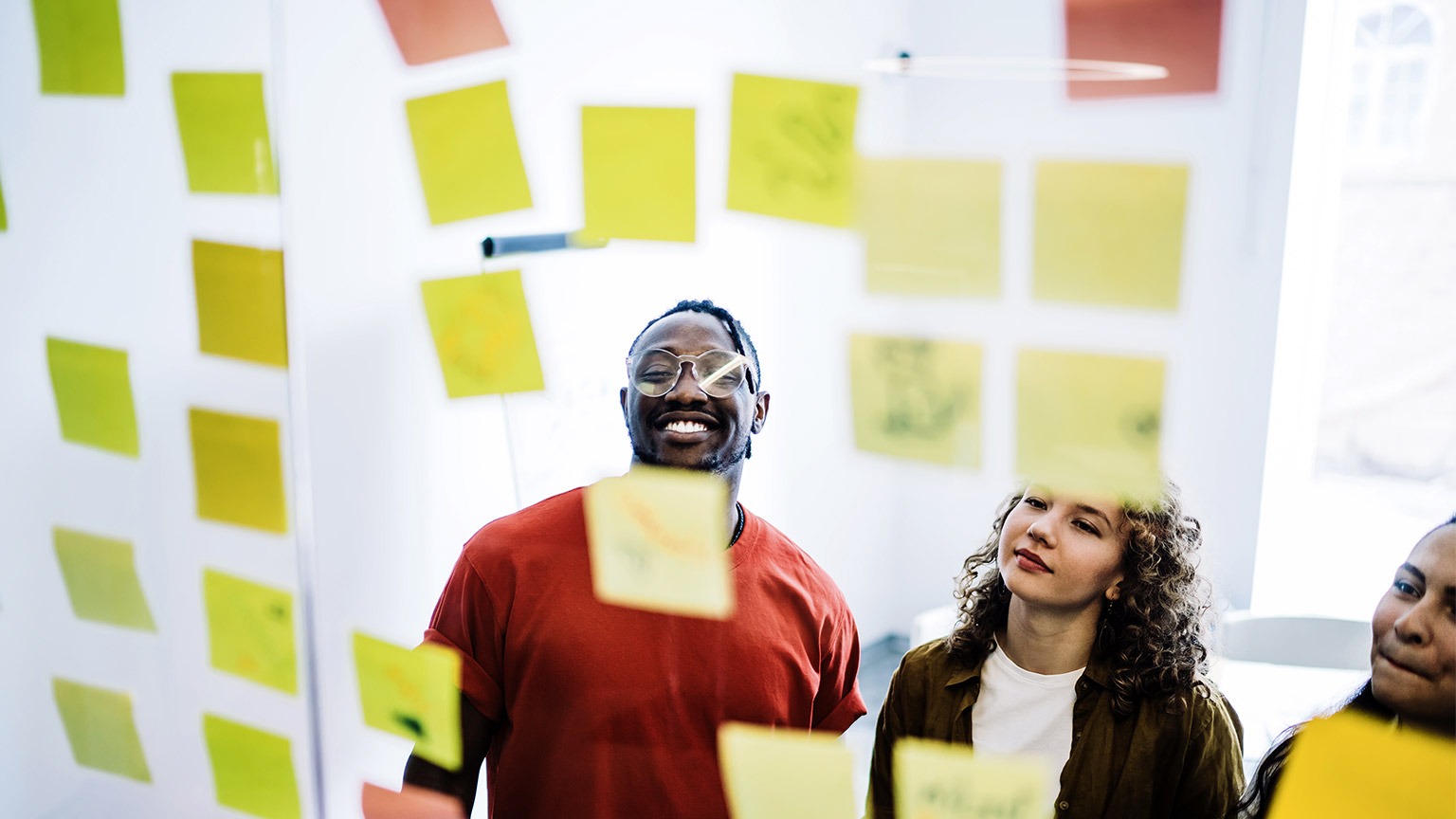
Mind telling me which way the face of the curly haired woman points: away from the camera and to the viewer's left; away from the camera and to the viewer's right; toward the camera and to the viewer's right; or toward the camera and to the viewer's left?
toward the camera and to the viewer's left

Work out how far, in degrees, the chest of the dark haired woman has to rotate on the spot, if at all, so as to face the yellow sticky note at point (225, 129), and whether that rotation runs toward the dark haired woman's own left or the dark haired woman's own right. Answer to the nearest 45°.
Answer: approximately 45° to the dark haired woman's own right

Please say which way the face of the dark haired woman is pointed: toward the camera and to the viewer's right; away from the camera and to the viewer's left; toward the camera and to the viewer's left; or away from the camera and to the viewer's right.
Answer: toward the camera and to the viewer's left

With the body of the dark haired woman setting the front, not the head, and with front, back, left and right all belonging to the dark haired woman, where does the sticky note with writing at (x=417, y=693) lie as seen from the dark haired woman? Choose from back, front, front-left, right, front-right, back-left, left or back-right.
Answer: front-right

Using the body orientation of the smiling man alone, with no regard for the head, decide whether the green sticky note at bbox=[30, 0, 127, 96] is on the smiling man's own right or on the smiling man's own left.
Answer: on the smiling man's own right

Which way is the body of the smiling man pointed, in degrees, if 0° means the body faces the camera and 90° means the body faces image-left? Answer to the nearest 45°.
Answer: approximately 0°

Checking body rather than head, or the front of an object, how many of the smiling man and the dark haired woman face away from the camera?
0
